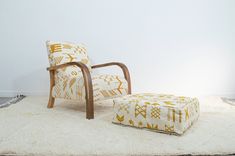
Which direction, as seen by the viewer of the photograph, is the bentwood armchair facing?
facing the viewer and to the right of the viewer

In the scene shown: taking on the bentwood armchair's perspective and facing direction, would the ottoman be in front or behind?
in front
